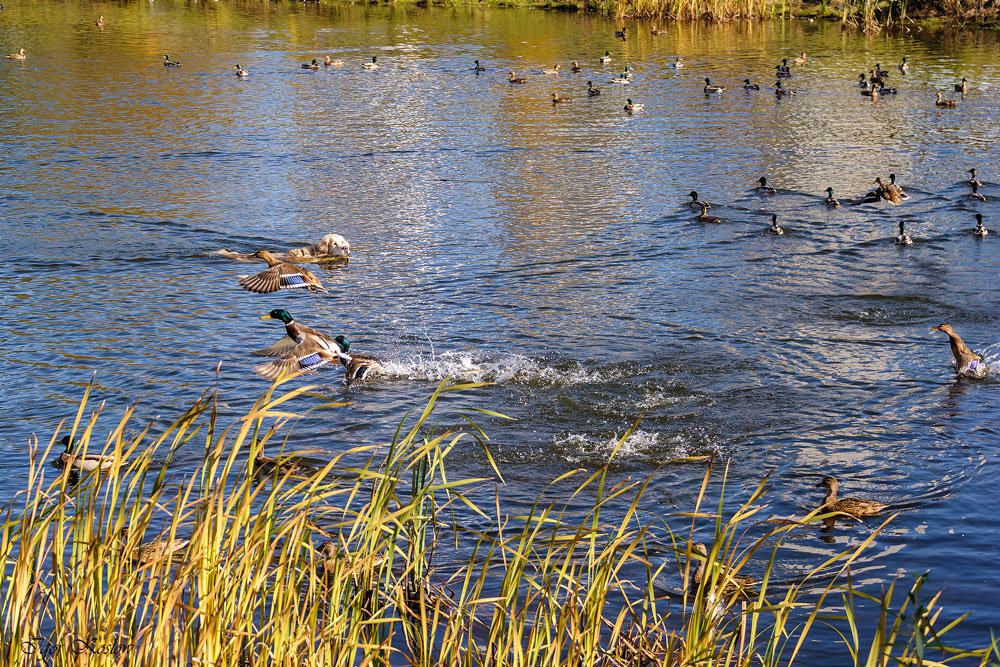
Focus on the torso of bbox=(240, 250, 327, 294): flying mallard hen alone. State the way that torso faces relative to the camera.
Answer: to the viewer's left

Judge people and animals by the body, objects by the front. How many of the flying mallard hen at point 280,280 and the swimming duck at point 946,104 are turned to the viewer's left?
2

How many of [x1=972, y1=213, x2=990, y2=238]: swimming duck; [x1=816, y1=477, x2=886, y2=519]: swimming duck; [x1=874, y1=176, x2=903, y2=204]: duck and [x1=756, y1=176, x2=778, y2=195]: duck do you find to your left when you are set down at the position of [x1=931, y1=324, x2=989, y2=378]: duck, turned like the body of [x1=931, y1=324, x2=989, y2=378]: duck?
1

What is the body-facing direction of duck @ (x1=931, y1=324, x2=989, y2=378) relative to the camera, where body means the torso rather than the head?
to the viewer's left

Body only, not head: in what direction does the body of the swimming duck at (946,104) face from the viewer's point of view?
to the viewer's left

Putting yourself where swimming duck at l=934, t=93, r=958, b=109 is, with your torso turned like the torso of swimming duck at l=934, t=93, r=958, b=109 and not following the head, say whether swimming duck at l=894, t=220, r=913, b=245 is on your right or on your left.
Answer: on your left

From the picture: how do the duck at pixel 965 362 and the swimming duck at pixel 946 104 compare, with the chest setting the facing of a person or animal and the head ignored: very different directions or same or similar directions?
same or similar directions

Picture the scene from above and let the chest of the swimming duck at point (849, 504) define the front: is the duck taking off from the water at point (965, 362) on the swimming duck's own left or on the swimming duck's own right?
on the swimming duck's own right

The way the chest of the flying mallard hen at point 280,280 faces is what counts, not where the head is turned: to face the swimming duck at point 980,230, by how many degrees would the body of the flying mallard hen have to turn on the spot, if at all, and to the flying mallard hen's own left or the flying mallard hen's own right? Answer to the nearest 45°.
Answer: approximately 180°

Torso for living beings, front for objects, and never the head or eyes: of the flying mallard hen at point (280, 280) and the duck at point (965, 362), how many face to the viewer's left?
2

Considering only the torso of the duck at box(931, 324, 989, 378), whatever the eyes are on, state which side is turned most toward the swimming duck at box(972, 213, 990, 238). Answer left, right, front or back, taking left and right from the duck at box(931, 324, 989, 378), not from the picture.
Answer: right

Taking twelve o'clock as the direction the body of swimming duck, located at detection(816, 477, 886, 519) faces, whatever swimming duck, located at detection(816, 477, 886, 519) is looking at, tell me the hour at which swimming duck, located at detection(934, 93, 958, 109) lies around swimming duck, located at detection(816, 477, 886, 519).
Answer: swimming duck, located at detection(934, 93, 958, 109) is roughly at 3 o'clock from swimming duck, located at detection(816, 477, 886, 519).

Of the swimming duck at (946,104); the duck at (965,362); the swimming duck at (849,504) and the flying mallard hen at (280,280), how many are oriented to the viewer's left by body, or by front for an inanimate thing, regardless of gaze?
4

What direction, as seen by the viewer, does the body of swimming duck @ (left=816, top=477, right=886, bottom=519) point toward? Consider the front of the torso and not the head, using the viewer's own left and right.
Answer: facing to the left of the viewer
